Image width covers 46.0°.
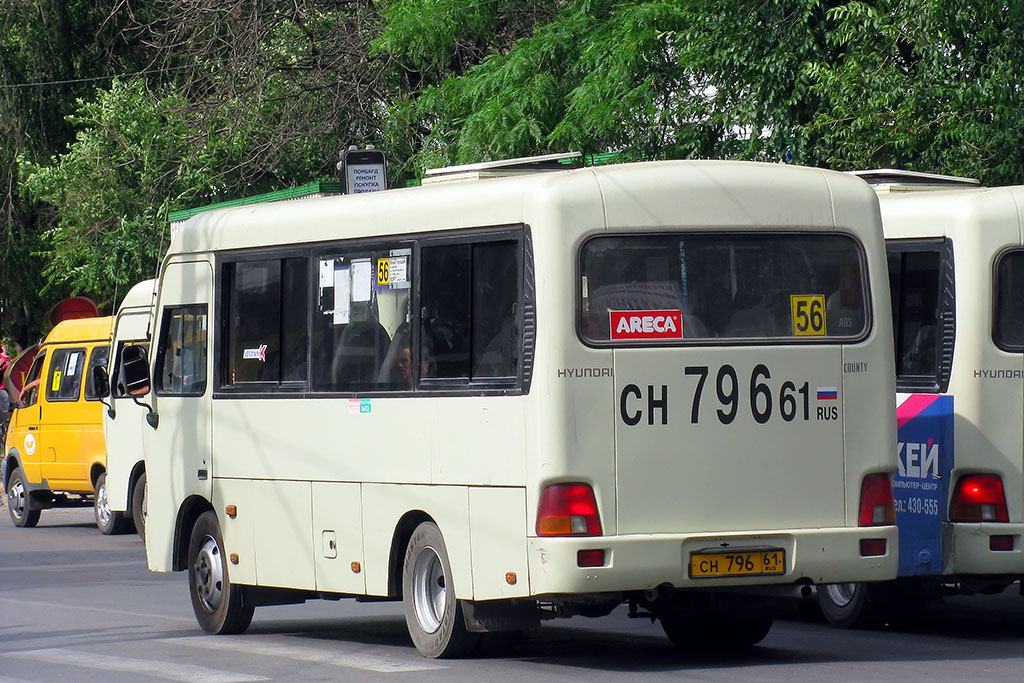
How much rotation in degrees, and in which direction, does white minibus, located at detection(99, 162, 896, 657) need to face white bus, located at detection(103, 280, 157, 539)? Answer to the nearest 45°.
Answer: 0° — it already faces it

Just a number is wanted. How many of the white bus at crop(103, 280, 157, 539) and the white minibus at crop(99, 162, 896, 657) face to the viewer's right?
0

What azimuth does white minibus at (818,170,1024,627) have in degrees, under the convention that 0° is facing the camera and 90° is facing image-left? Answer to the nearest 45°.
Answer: approximately 135°

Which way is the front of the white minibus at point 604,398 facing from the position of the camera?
facing away from the viewer and to the left of the viewer

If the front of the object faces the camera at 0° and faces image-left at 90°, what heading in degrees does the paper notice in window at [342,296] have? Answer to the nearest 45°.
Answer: approximately 45°

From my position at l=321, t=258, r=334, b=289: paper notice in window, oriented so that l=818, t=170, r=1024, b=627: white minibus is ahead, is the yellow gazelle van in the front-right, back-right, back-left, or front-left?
back-left

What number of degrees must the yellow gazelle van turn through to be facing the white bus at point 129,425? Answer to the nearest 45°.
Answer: approximately 135° to its left

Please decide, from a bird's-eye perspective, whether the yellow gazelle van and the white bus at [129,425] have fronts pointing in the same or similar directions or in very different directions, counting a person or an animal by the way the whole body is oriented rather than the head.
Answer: same or similar directions
